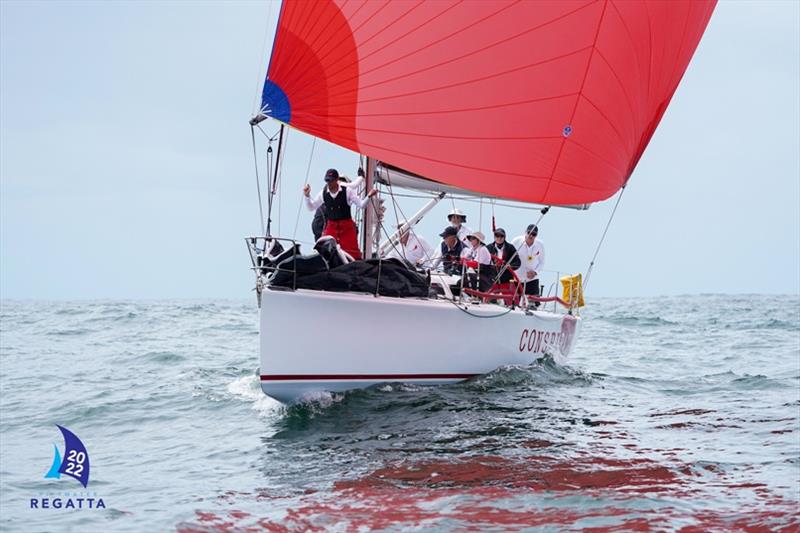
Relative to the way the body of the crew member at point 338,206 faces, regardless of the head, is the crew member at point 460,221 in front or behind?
behind

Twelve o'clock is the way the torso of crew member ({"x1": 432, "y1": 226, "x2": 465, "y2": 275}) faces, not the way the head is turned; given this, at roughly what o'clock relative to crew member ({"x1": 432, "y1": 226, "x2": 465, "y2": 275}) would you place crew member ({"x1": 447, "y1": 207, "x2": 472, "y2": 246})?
crew member ({"x1": 447, "y1": 207, "x2": 472, "y2": 246}) is roughly at 5 o'clock from crew member ({"x1": 432, "y1": 226, "x2": 465, "y2": 275}).

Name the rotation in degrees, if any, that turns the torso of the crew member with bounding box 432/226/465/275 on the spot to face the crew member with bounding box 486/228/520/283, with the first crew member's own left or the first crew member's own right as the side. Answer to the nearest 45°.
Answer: approximately 135° to the first crew member's own left

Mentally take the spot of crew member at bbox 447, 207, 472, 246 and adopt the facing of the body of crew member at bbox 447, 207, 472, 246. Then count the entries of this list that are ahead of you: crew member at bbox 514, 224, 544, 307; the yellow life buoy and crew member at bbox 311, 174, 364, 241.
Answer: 1

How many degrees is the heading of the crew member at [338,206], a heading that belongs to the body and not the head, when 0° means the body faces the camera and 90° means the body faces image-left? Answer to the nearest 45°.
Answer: approximately 0°

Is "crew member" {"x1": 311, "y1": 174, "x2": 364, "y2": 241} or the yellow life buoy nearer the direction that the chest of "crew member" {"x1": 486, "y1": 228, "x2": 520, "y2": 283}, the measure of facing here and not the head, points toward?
the crew member

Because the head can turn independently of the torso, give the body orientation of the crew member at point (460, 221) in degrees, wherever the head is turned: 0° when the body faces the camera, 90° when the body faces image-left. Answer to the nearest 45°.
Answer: approximately 45°
